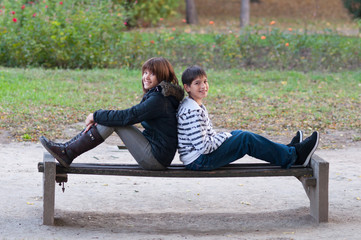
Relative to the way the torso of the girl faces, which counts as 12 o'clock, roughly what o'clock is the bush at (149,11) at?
The bush is roughly at 3 o'clock from the girl.

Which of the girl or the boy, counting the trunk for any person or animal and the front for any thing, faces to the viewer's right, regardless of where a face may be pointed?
the boy

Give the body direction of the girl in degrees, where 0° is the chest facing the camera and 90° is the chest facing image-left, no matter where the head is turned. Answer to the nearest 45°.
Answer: approximately 90°

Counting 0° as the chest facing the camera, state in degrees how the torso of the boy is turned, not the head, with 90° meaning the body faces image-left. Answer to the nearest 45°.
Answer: approximately 270°

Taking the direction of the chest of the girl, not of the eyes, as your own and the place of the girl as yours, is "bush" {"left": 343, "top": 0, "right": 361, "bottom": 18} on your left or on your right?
on your right

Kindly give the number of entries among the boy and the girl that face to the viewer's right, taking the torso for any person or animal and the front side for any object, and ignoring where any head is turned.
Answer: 1

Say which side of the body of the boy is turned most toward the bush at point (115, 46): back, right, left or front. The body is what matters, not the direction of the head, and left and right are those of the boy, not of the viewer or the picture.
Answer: left

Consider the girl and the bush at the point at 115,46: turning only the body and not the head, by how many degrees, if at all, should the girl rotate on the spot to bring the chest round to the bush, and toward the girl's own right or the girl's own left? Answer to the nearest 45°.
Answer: approximately 90° to the girl's own right
